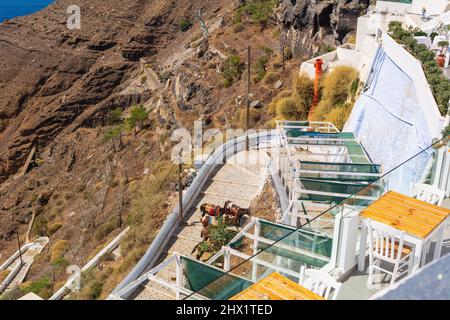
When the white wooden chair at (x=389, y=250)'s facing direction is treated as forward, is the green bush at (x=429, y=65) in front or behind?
in front

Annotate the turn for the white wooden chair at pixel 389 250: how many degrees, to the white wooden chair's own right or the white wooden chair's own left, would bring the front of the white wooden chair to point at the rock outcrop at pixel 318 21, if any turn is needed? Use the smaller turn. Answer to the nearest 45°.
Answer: approximately 45° to the white wooden chair's own left

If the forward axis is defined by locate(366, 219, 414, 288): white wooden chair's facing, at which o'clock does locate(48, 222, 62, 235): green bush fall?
The green bush is roughly at 9 o'clock from the white wooden chair.

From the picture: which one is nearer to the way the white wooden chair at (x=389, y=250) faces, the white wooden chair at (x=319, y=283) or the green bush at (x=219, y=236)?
the green bush

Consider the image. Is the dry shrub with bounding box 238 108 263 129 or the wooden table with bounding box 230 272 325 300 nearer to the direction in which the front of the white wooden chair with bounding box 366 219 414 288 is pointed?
the dry shrub

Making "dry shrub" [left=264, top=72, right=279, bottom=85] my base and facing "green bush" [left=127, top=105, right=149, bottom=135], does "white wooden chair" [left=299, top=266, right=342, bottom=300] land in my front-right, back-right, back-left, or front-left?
back-left

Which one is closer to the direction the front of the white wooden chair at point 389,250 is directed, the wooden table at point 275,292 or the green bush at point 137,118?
the green bush

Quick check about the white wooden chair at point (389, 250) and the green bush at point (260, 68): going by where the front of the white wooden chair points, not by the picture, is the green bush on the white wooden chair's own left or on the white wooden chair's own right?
on the white wooden chair's own left

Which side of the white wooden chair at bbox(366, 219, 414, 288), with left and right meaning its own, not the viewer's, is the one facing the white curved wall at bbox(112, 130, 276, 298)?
left

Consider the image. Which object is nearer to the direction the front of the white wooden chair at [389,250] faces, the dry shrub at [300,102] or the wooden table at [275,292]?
the dry shrub

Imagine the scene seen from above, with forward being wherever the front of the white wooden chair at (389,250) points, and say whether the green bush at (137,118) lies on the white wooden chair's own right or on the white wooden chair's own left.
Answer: on the white wooden chair's own left

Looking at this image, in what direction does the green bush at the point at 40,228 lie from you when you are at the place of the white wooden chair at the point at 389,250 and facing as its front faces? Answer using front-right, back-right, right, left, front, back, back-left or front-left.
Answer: left

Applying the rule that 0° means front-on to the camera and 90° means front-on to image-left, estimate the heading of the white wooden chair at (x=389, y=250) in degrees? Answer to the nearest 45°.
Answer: approximately 225°

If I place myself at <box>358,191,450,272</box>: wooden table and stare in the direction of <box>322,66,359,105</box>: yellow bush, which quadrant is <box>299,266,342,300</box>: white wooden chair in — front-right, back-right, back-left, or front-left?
back-left
